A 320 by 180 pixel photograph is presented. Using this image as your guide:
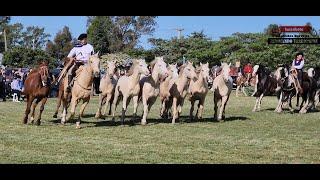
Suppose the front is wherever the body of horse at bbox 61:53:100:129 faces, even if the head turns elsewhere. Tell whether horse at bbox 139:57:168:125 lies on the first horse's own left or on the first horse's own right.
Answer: on the first horse's own left

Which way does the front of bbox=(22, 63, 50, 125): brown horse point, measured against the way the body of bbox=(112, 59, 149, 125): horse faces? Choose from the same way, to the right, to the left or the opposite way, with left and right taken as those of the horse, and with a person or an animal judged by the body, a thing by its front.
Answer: the same way

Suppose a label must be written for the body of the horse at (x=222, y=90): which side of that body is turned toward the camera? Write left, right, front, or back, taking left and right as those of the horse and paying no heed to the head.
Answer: front

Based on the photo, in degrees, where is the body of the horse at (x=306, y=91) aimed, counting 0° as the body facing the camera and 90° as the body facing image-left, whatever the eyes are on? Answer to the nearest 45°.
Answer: approximately 45°

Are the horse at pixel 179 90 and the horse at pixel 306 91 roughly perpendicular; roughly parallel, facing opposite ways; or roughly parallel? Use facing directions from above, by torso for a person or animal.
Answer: roughly perpendicular

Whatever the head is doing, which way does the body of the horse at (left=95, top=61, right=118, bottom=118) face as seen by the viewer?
toward the camera

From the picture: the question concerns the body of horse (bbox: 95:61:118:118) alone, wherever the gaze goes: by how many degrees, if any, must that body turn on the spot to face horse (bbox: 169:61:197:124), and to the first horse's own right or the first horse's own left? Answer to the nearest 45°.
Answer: approximately 90° to the first horse's own left

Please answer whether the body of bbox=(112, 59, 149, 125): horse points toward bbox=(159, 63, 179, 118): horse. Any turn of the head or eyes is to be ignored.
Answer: no

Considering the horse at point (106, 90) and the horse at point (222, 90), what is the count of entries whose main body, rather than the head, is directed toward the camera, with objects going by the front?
2

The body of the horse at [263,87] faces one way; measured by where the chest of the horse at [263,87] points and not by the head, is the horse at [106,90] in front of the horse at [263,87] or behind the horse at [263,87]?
in front

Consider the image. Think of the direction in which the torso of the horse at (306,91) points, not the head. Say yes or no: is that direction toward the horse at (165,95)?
yes

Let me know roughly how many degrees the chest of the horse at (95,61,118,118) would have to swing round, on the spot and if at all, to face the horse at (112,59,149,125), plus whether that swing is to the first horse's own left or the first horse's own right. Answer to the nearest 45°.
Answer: approximately 45° to the first horse's own left

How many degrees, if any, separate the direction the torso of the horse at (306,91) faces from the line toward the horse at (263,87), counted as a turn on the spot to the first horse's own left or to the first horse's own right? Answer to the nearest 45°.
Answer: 0° — it already faces it

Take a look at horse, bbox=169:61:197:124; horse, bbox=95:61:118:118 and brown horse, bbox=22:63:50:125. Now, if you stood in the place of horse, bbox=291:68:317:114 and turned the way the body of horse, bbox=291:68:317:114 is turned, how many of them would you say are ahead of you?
3

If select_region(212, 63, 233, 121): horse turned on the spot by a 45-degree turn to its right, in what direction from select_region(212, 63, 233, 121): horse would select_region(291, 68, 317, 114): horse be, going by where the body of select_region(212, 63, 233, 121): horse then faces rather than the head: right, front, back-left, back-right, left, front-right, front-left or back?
back
